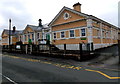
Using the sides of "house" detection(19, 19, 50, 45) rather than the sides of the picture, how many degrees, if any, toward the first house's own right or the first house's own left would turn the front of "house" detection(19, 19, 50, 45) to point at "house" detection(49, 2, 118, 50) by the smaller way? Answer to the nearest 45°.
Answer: approximately 90° to the first house's own left

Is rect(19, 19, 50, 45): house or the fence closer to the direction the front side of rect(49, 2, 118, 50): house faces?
the fence

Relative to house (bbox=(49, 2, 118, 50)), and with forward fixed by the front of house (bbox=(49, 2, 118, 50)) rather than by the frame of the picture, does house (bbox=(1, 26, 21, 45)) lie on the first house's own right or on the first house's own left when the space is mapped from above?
on the first house's own right

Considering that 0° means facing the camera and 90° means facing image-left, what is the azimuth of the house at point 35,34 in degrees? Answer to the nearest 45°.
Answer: approximately 45°

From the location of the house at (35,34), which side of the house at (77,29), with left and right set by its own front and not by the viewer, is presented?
right

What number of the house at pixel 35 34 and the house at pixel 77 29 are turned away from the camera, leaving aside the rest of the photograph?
0

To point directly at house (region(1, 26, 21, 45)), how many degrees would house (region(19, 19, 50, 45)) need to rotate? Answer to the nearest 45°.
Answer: approximately 90° to its right

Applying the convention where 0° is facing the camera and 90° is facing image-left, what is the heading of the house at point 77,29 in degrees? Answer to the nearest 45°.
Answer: approximately 45°
